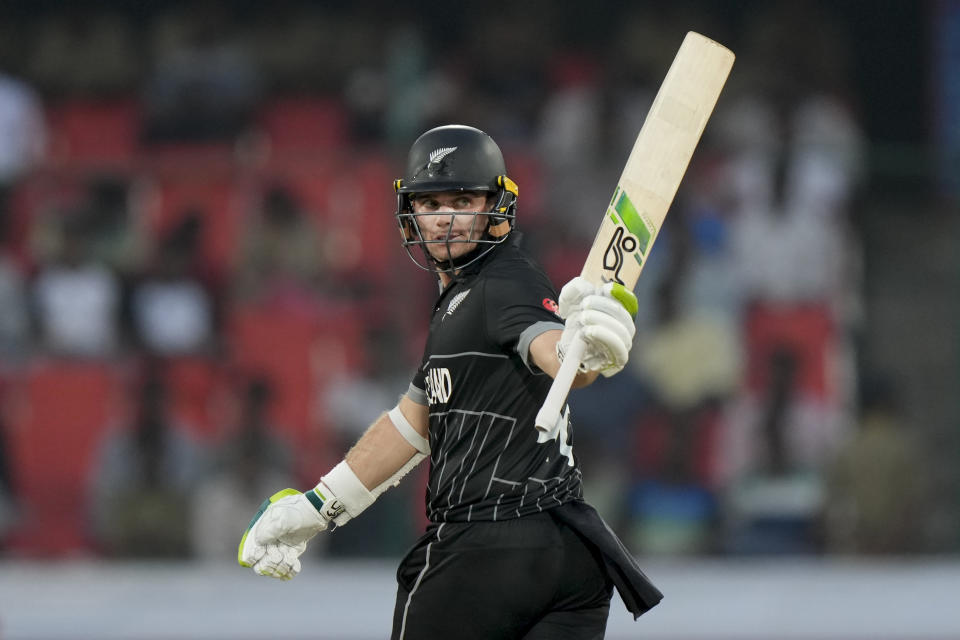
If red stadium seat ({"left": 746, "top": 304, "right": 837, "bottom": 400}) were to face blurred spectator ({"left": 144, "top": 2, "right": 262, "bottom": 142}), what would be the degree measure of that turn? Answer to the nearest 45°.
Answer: approximately 90° to its right

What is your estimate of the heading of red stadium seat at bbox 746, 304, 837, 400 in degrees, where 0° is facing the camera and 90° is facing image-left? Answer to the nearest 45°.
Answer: approximately 0°

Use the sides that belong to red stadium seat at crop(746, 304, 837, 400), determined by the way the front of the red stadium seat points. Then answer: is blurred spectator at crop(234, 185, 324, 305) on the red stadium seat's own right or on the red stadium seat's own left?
on the red stadium seat's own right

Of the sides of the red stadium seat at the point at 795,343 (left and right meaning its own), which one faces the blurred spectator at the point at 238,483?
right

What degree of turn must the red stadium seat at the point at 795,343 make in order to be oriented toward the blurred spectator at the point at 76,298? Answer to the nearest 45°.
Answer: approximately 90° to its right

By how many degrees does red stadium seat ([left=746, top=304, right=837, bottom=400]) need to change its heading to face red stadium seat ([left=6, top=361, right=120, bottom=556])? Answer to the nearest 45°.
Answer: approximately 90° to its right

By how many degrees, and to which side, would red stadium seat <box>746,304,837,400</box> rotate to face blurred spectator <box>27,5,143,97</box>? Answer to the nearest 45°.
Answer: approximately 90° to its right
